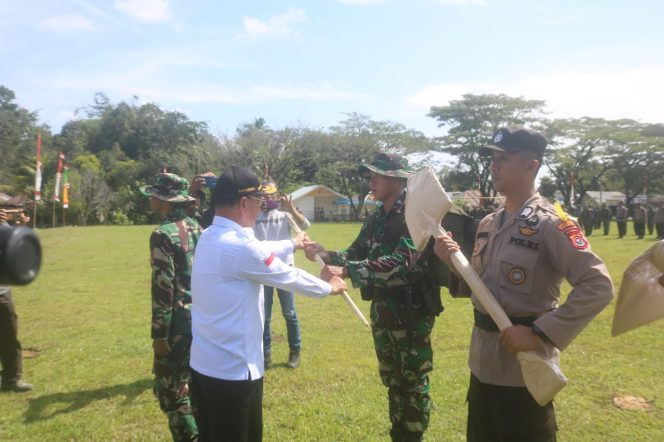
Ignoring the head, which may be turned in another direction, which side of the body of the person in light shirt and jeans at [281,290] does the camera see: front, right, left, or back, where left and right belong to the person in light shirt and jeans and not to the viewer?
front

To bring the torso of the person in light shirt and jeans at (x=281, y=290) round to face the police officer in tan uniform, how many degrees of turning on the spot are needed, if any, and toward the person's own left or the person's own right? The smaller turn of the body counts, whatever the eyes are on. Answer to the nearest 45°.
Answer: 0° — they already face them

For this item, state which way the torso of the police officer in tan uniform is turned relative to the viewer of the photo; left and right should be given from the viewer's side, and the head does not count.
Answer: facing the viewer and to the left of the viewer

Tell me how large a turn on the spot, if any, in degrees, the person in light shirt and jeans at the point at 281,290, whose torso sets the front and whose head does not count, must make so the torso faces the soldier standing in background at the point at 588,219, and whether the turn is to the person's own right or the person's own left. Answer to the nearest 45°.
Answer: approximately 135° to the person's own left

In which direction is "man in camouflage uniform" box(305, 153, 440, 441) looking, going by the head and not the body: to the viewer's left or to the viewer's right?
to the viewer's left

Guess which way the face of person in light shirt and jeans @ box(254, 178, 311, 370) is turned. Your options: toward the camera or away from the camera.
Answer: toward the camera

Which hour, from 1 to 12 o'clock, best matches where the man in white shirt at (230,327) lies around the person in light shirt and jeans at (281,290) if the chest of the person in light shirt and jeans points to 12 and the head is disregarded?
The man in white shirt is roughly at 12 o'clock from the person in light shirt and jeans.
